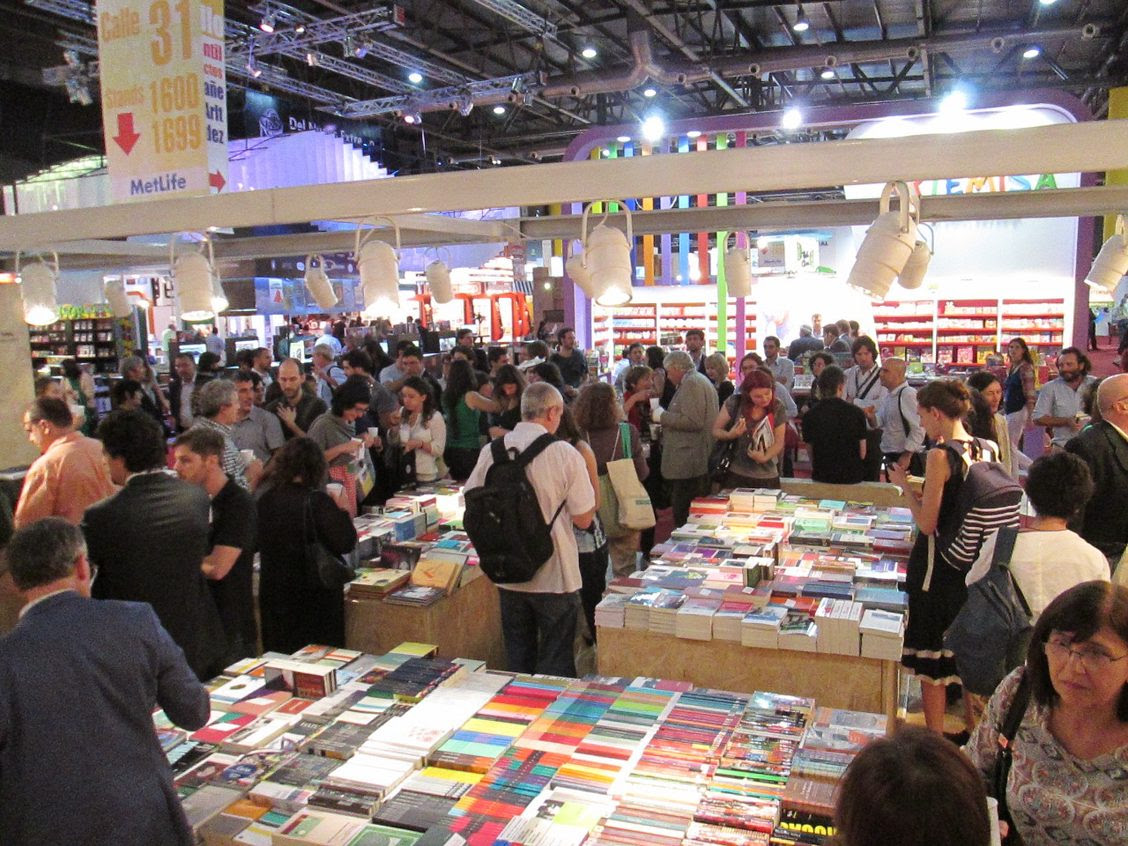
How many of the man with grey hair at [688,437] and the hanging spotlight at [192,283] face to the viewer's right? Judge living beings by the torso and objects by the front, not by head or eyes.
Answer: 0

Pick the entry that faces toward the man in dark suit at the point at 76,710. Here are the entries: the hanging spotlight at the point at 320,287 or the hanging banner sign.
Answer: the hanging banner sign

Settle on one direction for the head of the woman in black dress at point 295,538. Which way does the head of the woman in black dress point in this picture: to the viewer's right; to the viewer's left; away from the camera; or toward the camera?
away from the camera

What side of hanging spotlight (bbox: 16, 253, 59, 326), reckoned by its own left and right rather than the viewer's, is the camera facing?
front

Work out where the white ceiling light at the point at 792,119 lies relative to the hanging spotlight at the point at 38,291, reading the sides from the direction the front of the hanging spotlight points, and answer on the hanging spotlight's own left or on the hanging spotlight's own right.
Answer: on the hanging spotlight's own left

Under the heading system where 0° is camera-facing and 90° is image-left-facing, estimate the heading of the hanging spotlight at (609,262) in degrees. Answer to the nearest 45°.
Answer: approximately 0°

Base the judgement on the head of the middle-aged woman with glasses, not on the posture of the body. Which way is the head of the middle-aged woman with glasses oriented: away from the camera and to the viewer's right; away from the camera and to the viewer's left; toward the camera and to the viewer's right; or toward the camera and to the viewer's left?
toward the camera and to the viewer's left

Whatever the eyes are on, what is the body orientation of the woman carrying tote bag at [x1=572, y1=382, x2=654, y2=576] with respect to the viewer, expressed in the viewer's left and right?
facing away from the viewer and to the right of the viewer

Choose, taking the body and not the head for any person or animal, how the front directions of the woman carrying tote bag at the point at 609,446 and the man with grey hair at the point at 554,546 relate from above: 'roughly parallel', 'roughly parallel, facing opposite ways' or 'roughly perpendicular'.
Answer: roughly parallel

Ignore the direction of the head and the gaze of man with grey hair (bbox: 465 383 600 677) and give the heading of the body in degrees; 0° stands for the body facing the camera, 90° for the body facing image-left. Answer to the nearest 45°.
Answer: approximately 225°

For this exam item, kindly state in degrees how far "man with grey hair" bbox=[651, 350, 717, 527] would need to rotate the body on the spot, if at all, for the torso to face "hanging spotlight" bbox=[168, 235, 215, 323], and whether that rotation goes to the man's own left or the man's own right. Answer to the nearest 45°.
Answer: approximately 45° to the man's own left

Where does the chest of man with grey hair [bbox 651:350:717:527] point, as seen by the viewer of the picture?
to the viewer's left

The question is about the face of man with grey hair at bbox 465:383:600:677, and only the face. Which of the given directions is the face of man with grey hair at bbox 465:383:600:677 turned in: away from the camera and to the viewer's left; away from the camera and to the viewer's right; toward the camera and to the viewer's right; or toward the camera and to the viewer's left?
away from the camera and to the viewer's right

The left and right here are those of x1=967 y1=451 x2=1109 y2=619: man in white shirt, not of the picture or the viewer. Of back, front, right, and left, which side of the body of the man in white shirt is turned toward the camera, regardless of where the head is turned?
back

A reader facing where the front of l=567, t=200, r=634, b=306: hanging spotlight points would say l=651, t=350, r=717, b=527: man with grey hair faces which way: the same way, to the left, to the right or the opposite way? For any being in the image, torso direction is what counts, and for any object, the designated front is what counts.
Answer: to the right
